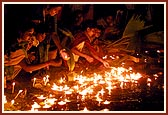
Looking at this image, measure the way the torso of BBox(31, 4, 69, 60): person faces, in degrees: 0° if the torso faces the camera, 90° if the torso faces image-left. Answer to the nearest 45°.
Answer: approximately 315°

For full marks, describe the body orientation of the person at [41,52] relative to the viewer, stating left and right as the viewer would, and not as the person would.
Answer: facing the viewer and to the right of the viewer

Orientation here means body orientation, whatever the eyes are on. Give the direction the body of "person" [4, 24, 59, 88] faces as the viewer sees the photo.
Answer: to the viewer's right

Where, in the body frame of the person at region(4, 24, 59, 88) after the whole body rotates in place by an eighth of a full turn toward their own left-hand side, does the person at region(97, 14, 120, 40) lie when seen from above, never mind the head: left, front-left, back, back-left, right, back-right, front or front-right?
front-right
